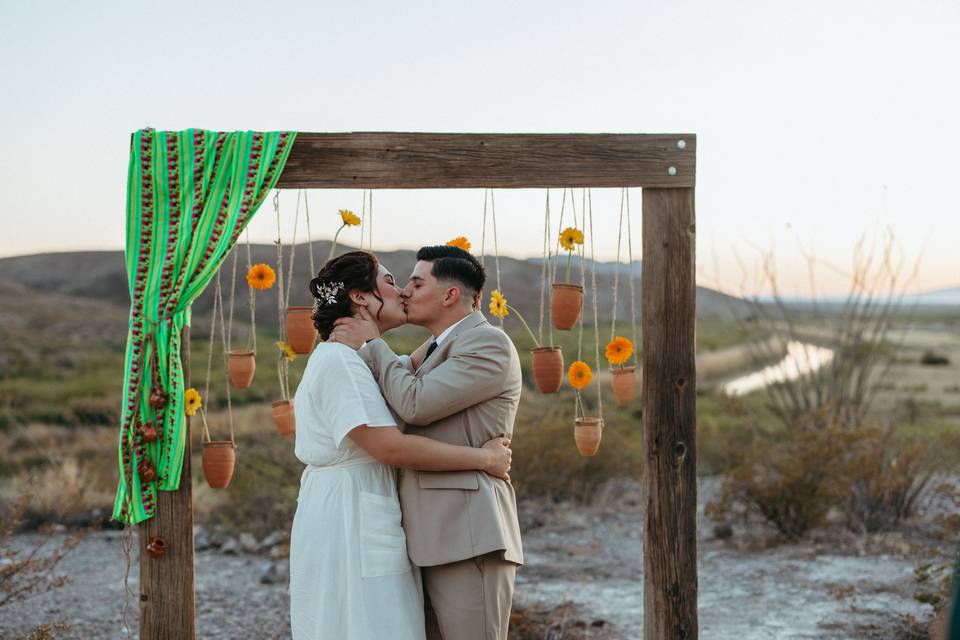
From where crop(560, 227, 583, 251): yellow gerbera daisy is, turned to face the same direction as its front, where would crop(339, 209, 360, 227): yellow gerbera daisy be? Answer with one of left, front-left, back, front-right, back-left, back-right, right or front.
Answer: right

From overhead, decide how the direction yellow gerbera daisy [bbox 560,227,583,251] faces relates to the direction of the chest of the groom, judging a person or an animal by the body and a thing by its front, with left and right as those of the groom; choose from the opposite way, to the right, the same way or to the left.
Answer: to the left

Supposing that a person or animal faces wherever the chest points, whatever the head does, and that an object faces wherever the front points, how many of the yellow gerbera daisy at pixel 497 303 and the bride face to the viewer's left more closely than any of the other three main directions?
0

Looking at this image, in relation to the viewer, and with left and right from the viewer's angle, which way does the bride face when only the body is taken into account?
facing to the right of the viewer

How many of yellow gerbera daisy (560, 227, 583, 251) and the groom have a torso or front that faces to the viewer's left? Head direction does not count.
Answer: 1

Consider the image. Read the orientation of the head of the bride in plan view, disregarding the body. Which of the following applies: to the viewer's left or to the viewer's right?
to the viewer's right

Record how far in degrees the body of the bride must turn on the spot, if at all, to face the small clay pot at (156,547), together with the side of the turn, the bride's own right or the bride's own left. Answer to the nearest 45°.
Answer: approximately 135° to the bride's own left

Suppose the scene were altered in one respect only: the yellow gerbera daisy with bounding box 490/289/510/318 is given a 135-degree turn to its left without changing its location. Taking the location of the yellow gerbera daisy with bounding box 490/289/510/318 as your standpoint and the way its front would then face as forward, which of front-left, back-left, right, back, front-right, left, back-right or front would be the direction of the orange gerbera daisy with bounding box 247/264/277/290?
back-left

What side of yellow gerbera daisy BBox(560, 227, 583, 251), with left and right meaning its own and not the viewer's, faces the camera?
front

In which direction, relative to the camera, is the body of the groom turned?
to the viewer's left

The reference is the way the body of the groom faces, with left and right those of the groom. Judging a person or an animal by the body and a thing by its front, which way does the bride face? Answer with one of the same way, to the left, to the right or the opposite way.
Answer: the opposite way

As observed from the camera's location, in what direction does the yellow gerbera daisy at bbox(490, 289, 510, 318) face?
facing the viewer

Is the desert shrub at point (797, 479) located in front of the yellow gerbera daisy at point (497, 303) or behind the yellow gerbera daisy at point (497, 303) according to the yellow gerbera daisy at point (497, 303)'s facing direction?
behind

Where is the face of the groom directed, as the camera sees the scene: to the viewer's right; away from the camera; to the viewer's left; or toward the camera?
to the viewer's left

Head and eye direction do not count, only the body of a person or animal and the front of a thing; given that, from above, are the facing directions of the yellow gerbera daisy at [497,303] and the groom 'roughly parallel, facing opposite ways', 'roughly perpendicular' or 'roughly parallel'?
roughly perpendicular
